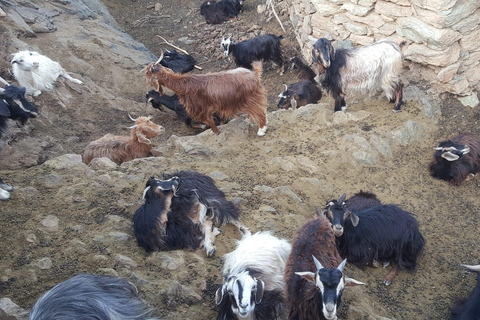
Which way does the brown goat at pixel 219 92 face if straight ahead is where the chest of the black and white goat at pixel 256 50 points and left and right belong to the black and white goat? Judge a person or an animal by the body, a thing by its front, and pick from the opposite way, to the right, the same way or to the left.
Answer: the same way

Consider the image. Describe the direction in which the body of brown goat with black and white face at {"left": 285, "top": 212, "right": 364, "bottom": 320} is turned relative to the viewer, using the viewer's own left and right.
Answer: facing the viewer

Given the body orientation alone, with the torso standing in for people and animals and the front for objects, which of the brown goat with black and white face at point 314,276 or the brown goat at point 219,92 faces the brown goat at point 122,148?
the brown goat at point 219,92

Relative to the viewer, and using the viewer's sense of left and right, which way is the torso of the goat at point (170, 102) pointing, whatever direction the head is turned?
facing to the left of the viewer

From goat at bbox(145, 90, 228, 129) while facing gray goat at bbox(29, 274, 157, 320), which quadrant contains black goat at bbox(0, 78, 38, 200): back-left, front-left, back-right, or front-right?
front-right

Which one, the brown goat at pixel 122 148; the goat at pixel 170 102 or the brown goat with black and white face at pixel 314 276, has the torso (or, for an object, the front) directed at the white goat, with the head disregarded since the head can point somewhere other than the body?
the goat

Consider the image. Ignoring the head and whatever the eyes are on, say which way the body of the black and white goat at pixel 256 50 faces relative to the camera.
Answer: to the viewer's left

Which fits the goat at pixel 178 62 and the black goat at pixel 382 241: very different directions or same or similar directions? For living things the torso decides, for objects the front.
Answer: same or similar directions

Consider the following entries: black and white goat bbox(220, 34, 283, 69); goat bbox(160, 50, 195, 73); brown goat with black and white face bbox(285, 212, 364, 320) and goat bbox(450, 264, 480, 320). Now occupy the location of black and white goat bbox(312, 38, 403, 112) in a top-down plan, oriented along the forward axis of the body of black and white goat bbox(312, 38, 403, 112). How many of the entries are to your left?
2

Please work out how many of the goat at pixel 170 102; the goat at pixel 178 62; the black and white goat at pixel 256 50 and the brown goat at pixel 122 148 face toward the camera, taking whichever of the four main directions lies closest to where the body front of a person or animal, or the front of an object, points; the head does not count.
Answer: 0

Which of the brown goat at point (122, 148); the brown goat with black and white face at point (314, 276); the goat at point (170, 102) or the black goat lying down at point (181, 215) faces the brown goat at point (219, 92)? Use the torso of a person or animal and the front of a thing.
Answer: the brown goat at point (122, 148)

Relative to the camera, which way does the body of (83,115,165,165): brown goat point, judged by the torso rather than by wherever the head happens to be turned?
to the viewer's right

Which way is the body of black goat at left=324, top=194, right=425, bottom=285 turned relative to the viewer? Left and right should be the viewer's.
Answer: facing to the left of the viewer

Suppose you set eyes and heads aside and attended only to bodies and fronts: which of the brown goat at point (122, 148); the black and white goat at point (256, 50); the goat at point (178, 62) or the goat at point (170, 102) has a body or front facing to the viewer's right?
the brown goat

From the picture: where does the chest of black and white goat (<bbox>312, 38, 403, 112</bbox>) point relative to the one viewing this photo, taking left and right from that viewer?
facing to the left of the viewer

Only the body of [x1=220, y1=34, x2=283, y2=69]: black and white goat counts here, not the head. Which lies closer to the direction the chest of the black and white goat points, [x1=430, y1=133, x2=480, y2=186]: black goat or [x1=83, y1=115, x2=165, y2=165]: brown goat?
the brown goat

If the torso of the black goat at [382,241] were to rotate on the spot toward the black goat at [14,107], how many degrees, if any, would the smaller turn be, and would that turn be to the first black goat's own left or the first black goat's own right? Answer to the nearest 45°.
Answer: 0° — it already faces it

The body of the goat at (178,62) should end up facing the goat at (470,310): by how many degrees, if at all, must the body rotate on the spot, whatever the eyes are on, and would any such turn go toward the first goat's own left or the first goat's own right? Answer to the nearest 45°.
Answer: approximately 90° to the first goat's own left

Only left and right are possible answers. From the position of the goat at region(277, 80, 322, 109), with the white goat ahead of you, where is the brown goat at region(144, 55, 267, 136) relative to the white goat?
left

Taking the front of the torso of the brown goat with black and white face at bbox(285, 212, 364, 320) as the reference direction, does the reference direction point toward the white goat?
no

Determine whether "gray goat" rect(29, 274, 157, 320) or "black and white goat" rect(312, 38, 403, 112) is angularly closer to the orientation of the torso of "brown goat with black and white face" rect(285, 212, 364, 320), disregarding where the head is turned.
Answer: the gray goat

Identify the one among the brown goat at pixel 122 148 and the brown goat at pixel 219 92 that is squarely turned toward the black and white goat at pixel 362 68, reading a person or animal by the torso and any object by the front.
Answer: the brown goat at pixel 122 148

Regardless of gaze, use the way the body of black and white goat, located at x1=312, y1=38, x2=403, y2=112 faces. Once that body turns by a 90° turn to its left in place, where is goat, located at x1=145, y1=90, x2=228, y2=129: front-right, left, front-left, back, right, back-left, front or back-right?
right
